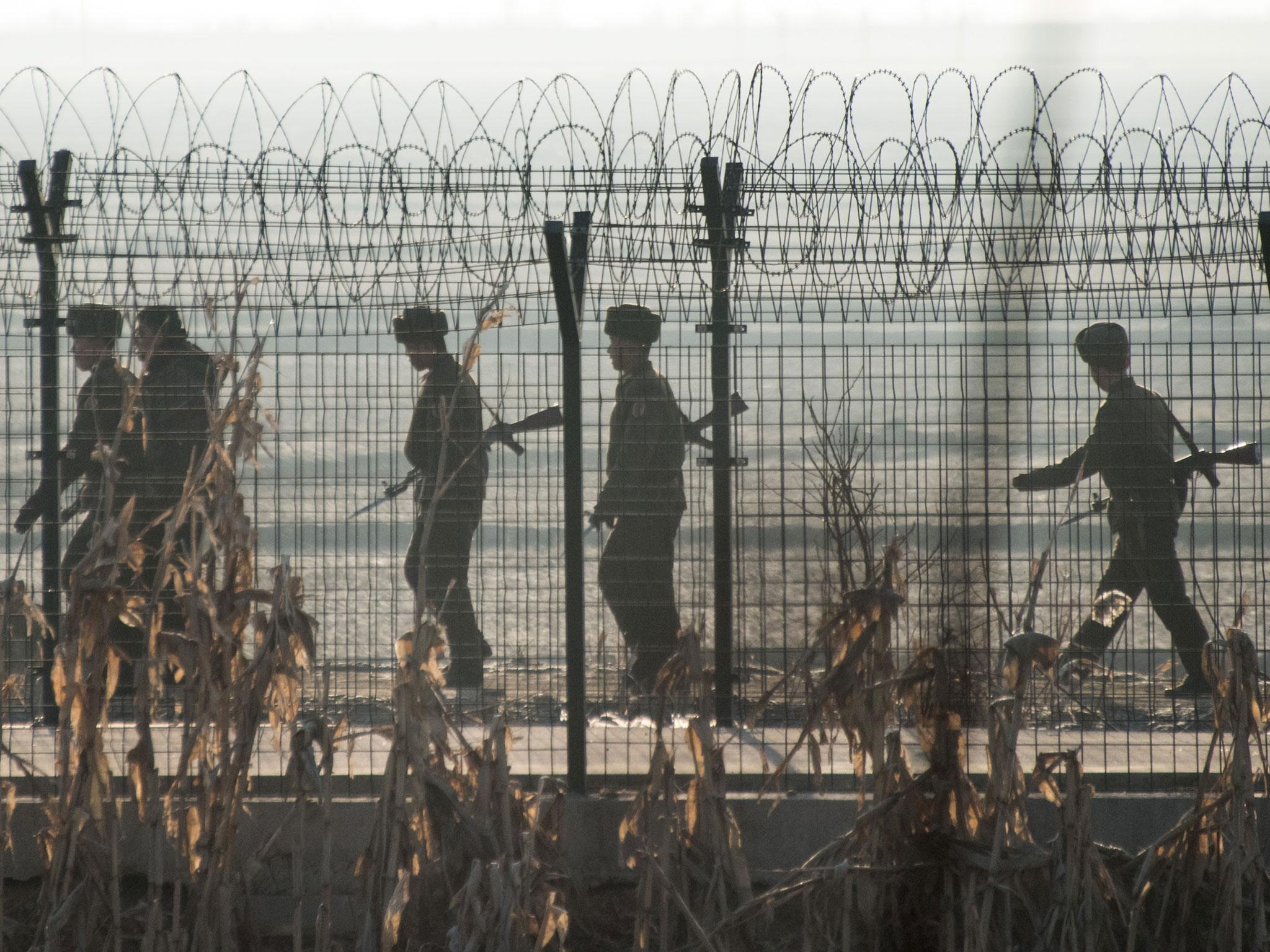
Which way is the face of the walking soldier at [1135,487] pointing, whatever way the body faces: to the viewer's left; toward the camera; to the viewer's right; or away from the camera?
to the viewer's left

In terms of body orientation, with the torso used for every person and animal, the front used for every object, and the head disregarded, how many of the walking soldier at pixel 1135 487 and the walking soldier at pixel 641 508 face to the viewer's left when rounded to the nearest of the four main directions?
2

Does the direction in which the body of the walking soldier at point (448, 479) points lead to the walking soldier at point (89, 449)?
yes

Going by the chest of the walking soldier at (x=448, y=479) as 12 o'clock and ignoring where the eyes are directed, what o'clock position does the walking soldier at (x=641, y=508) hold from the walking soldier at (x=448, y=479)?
the walking soldier at (x=641, y=508) is roughly at 6 o'clock from the walking soldier at (x=448, y=479).

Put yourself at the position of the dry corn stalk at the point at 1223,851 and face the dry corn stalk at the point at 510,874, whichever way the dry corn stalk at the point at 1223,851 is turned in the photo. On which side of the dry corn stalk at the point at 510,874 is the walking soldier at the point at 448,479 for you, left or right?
right

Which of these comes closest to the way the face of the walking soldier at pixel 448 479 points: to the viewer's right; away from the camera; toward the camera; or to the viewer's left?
to the viewer's left

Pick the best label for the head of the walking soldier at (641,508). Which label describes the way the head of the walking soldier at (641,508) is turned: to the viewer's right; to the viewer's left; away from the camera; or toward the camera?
to the viewer's left

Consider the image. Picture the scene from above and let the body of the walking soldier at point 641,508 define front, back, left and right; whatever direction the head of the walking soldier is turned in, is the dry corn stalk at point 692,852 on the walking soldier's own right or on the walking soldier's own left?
on the walking soldier's own left

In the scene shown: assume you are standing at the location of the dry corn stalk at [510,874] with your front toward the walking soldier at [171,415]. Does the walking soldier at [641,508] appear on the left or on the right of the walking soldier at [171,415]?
right

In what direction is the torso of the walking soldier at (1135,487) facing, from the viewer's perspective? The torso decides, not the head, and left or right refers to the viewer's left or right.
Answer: facing to the left of the viewer

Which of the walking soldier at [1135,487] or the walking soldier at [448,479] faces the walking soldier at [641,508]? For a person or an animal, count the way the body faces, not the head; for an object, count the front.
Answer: the walking soldier at [1135,487]

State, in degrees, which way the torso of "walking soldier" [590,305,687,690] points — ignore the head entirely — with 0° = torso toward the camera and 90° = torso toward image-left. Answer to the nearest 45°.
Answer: approximately 90°

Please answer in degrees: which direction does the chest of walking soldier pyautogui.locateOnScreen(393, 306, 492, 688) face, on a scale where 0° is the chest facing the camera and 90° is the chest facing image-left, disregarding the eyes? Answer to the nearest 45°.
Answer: approximately 90°

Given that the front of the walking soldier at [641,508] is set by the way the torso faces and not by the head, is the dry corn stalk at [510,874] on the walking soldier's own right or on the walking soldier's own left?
on the walking soldier's own left
